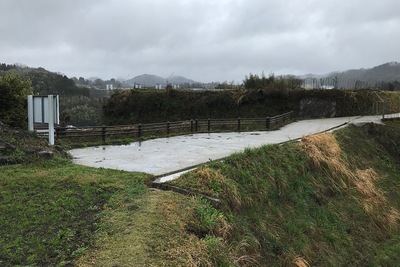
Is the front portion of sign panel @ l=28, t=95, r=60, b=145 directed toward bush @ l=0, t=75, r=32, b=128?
no
